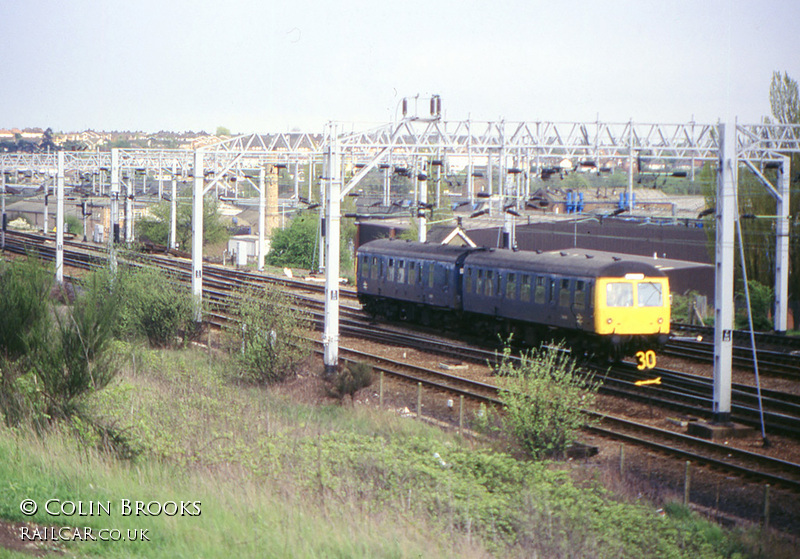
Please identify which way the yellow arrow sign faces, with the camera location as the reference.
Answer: facing the viewer

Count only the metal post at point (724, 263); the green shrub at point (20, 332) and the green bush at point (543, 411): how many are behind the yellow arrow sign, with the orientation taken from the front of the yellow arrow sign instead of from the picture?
0

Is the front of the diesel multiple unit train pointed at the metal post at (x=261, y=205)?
no

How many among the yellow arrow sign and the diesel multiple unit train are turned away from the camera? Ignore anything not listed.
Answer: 0

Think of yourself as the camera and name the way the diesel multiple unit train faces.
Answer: facing the viewer and to the right of the viewer

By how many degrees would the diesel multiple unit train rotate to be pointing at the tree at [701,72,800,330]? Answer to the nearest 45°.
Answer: approximately 90° to its left

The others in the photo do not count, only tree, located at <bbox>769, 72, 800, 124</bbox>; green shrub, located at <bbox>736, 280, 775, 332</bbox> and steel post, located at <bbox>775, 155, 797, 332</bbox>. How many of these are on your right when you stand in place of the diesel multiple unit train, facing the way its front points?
0

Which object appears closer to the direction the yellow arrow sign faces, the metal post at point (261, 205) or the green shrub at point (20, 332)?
the green shrub

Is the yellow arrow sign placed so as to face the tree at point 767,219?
no
